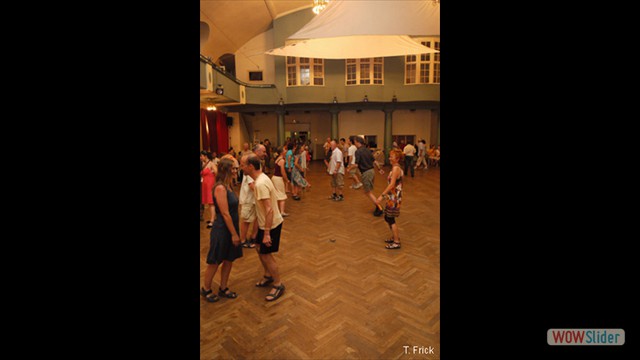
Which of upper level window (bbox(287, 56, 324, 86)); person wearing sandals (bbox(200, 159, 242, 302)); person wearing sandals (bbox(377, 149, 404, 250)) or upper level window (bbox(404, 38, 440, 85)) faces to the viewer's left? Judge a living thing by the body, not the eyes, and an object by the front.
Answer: person wearing sandals (bbox(377, 149, 404, 250))

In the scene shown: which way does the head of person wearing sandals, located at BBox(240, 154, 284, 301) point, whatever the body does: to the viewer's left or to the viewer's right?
to the viewer's left

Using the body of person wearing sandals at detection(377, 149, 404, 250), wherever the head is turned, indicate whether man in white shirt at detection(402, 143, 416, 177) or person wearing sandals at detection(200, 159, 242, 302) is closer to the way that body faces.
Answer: the person wearing sandals

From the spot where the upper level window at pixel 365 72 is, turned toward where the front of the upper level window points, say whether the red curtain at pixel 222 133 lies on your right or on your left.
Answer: on your right

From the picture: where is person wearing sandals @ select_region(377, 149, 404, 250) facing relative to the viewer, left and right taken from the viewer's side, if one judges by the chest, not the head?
facing to the left of the viewer

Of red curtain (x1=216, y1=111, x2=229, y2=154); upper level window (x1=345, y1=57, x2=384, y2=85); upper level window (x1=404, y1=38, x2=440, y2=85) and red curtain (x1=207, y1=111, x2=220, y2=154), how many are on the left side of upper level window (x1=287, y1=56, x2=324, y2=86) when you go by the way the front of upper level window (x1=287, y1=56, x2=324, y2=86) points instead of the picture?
2

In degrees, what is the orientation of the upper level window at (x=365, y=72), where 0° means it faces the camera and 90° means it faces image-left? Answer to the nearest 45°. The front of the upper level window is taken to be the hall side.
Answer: approximately 0°

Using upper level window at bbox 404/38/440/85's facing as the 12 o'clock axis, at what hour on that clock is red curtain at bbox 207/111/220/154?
The red curtain is roughly at 2 o'clock from the upper level window.

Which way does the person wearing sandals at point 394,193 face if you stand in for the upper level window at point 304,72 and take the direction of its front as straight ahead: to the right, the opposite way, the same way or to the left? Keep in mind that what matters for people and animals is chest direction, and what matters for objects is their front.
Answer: to the right

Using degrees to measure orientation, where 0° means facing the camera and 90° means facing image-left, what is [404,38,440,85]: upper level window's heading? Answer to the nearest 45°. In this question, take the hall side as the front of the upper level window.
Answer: approximately 0°

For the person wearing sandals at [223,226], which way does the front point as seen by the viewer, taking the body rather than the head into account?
to the viewer's right
